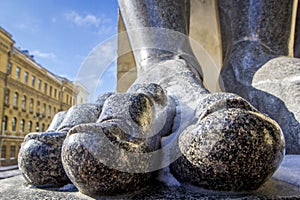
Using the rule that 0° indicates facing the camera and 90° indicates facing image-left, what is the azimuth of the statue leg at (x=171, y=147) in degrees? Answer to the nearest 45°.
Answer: approximately 0°
